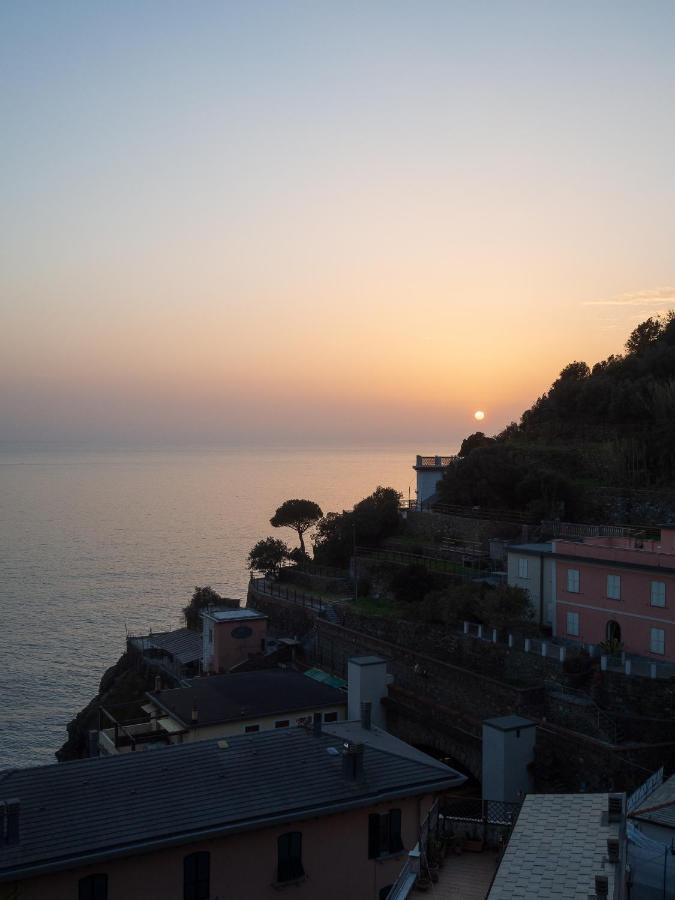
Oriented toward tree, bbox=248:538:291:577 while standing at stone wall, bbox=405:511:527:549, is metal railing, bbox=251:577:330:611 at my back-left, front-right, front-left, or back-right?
front-left

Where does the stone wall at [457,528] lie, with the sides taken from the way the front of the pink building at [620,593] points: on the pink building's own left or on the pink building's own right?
on the pink building's own right

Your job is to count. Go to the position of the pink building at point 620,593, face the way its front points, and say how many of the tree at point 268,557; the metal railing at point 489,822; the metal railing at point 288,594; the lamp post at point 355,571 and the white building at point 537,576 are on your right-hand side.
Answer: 4

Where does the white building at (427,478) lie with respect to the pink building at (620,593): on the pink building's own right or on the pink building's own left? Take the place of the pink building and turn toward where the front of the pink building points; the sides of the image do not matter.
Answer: on the pink building's own right

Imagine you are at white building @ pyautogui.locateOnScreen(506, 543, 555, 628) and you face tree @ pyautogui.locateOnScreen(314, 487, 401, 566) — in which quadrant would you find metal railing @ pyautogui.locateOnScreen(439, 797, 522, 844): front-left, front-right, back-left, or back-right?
back-left

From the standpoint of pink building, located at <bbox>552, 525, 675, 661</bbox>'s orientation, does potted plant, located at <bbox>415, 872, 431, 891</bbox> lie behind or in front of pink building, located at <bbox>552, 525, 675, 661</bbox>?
in front

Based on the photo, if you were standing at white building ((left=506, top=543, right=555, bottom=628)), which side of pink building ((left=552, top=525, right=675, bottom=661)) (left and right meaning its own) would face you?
right

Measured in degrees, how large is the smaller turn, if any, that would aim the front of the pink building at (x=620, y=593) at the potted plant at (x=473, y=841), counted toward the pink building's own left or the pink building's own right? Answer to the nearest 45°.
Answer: approximately 45° to the pink building's own left

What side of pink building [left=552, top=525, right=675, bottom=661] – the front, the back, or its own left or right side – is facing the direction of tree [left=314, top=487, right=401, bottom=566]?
right

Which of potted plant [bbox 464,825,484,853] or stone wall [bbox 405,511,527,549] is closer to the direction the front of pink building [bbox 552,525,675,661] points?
the potted plant

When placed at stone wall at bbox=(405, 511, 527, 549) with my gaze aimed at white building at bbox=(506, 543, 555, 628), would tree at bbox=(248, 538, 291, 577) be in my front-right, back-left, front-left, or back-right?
back-right

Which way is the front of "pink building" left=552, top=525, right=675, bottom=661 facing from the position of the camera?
facing the viewer and to the left of the viewer

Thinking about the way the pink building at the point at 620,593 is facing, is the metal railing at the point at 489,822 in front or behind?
in front
